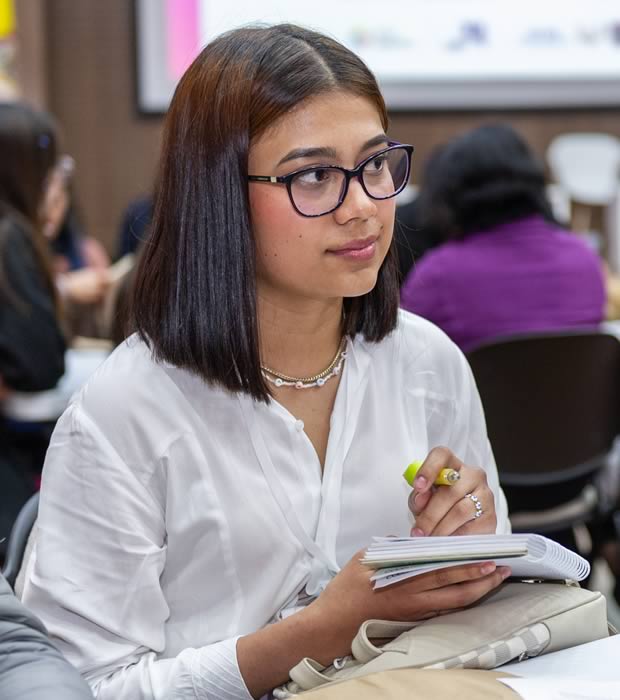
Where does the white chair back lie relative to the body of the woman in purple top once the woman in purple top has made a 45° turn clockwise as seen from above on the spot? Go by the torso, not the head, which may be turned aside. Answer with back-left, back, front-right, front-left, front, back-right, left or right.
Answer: front-left

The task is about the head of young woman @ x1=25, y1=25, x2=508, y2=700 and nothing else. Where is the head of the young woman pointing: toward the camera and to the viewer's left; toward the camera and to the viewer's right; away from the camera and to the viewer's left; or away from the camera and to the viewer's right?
toward the camera and to the viewer's right

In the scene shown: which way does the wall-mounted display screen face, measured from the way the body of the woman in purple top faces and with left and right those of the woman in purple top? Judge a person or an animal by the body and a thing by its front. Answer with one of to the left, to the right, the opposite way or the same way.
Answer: the opposite way

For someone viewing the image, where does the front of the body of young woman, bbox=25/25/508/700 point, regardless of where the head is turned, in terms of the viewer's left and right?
facing the viewer and to the right of the viewer

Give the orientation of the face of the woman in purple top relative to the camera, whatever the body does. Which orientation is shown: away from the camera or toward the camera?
away from the camera

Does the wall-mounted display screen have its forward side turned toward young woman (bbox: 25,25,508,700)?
yes

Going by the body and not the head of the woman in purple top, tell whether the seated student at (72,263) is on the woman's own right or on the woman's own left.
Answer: on the woman's own left

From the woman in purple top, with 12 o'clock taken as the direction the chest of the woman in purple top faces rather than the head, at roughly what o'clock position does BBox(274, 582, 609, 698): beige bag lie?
The beige bag is roughly at 6 o'clock from the woman in purple top.

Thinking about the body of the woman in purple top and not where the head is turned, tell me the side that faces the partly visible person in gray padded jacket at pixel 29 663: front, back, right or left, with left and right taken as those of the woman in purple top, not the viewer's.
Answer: back

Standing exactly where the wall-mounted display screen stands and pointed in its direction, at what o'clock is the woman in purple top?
The woman in purple top is roughly at 12 o'clock from the wall-mounted display screen.

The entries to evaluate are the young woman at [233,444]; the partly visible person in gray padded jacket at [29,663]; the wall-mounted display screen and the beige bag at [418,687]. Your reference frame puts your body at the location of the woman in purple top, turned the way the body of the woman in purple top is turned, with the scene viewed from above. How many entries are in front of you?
1

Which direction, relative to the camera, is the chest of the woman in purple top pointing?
away from the camera

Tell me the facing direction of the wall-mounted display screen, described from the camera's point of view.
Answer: facing the viewer

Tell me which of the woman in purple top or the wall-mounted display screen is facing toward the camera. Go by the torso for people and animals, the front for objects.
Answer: the wall-mounted display screen

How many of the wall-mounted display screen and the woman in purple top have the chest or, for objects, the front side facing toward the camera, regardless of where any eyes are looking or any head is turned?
1
